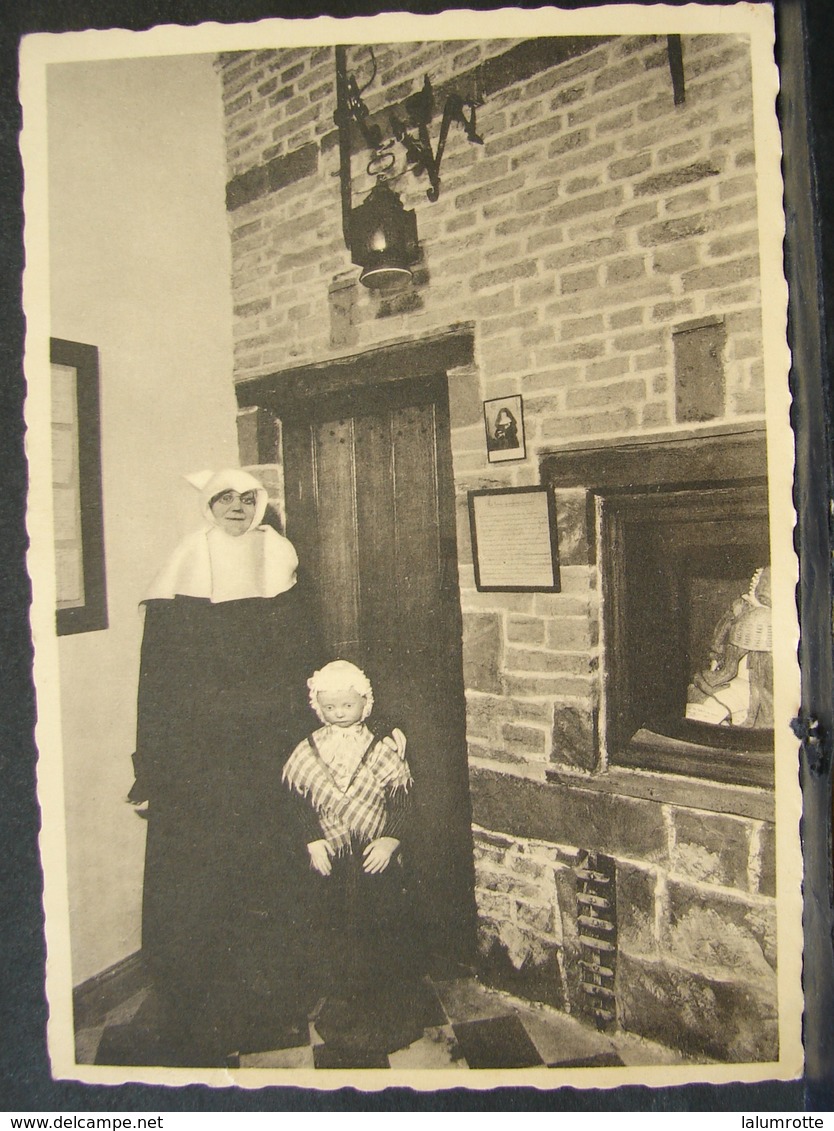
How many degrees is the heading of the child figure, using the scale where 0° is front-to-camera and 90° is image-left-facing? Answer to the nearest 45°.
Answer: approximately 0°

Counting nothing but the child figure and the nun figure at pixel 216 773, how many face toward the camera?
2
